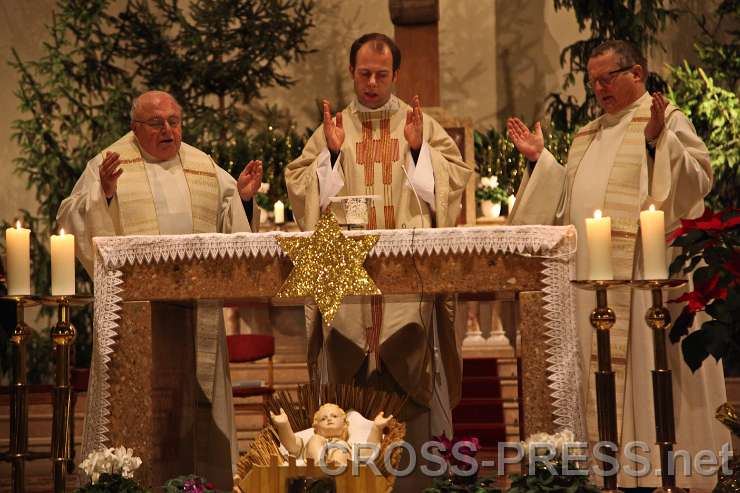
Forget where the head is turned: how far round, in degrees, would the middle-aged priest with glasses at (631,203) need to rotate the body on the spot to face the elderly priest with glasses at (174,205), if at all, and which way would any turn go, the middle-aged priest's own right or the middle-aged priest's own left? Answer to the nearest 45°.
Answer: approximately 45° to the middle-aged priest's own right

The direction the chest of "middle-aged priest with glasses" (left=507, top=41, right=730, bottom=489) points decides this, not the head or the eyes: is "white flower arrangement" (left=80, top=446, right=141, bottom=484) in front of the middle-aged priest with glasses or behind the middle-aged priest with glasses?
in front

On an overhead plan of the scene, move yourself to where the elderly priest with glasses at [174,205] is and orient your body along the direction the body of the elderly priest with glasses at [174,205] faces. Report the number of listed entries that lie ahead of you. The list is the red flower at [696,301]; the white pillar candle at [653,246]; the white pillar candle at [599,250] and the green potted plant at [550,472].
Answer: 4

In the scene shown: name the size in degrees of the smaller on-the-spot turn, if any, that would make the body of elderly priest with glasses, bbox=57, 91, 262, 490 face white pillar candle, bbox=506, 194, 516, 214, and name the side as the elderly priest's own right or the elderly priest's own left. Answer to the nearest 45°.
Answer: approximately 90° to the elderly priest's own left

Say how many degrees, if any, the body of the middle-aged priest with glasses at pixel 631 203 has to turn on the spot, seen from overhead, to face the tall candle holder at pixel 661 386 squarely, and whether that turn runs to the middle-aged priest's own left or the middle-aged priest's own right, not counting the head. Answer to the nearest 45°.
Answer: approximately 45° to the middle-aged priest's own left

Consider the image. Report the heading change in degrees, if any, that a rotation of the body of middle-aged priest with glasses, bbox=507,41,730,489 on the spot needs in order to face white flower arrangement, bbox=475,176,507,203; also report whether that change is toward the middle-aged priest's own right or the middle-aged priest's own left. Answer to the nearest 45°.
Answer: approximately 135° to the middle-aged priest's own right

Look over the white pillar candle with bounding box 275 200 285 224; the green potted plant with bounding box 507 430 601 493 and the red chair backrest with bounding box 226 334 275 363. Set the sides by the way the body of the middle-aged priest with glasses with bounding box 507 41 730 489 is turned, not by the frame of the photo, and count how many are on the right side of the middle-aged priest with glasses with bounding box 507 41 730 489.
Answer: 2

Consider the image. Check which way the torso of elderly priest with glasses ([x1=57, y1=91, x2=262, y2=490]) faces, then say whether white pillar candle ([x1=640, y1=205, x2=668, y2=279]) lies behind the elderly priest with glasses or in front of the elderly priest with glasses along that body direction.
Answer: in front

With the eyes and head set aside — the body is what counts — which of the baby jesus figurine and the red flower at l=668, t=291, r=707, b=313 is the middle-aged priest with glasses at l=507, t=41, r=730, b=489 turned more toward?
the baby jesus figurine

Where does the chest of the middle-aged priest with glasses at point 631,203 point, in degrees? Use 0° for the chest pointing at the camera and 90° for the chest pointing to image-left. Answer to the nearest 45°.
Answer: approximately 45°

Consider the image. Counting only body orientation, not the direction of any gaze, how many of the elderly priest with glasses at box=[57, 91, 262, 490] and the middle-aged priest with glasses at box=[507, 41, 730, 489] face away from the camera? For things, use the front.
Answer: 0

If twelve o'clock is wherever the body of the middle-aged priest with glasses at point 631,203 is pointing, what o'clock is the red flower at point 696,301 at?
The red flower is roughly at 10 o'clock from the middle-aged priest with glasses.

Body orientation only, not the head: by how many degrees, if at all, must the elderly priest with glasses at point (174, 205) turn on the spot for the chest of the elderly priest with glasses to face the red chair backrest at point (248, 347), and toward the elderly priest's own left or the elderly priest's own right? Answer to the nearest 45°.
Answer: approximately 135° to the elderly priest's own left

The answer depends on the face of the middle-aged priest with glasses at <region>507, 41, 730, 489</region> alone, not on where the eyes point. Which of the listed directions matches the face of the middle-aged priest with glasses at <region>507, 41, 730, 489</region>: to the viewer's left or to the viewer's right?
to the viewer's left

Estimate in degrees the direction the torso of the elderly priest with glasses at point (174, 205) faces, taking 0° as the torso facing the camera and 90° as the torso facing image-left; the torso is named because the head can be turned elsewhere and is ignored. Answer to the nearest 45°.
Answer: approximately 315°

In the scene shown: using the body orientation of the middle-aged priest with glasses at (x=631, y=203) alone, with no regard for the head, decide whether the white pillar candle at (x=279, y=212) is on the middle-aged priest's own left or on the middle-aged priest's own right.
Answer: on the middle-aged priest's own right

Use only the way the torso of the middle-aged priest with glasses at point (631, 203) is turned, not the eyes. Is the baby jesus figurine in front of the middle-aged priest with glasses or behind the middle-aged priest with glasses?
in front
